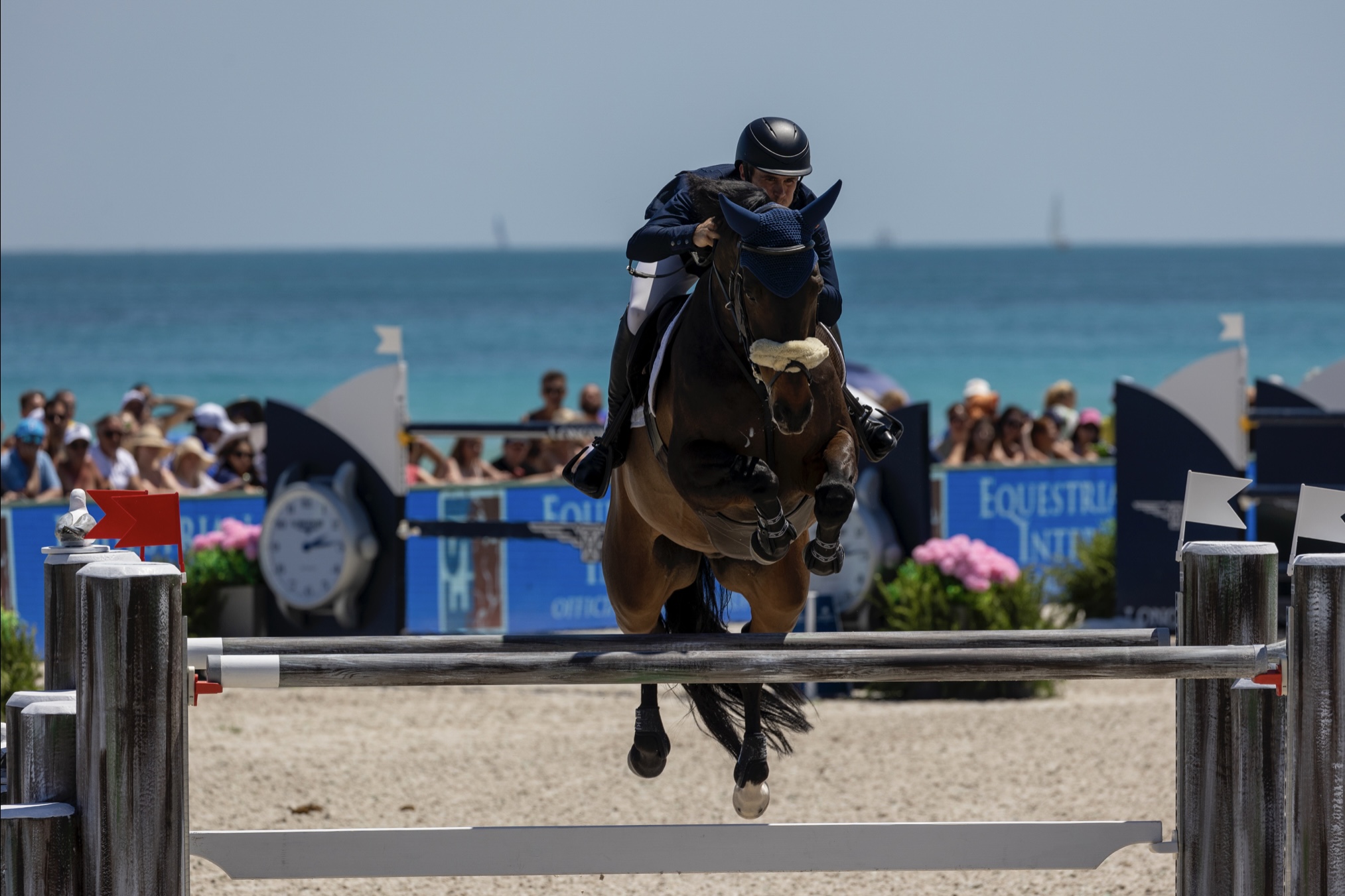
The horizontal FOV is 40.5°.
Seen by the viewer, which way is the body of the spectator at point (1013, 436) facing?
toward the camera

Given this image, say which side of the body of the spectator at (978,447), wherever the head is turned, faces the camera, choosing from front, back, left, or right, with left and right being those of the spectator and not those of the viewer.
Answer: front

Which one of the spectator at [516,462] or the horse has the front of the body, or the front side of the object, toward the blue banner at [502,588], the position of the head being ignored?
the spectator

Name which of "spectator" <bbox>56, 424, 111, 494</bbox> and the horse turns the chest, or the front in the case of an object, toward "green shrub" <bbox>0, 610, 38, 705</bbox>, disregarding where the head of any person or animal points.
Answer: the spectator

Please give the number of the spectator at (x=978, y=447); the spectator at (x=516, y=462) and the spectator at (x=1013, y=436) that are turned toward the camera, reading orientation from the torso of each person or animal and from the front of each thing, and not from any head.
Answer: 3

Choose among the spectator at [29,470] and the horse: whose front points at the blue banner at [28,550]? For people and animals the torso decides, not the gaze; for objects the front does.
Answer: the spectator

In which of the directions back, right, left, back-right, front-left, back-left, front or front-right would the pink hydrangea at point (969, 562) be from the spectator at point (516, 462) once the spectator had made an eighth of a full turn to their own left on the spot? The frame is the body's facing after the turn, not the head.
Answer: front

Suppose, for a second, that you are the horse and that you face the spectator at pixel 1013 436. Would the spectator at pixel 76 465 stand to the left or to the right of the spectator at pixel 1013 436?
left

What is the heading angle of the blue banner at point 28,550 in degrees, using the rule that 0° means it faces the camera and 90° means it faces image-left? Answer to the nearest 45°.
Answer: approximately 0°

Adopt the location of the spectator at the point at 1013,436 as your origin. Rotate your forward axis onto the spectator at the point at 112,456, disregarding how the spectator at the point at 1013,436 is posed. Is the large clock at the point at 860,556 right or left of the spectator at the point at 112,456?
left

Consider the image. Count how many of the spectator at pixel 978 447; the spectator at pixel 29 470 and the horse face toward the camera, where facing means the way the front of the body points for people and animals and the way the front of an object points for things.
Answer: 3

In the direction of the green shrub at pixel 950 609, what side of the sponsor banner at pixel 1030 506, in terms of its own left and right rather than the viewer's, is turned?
front

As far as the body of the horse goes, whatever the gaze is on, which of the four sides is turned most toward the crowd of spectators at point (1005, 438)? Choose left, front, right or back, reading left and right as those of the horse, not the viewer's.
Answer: back

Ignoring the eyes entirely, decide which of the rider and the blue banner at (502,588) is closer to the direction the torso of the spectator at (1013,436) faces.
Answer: the rider

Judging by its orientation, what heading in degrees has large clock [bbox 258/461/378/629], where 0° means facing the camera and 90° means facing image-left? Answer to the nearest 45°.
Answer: approximately 45°

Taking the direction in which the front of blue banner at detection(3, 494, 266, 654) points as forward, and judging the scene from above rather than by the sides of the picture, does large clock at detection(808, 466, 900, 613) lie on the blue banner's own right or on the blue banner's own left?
on the blue banner's own left

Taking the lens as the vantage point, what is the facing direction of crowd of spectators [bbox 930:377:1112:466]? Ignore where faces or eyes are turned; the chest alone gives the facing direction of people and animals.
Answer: facing the viewer
